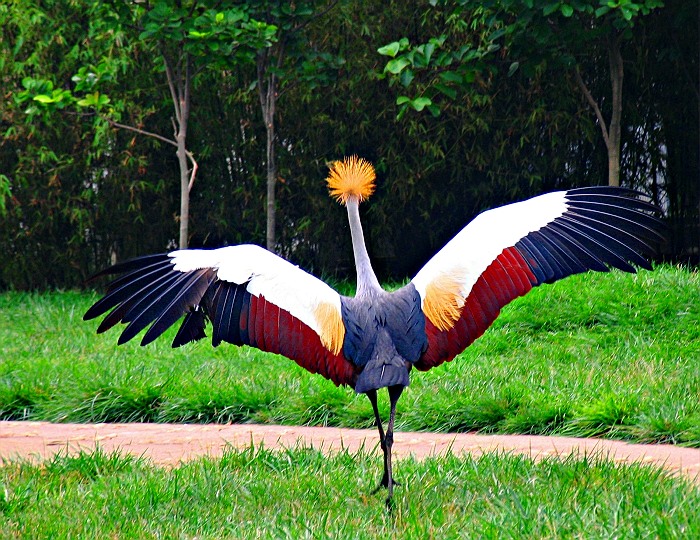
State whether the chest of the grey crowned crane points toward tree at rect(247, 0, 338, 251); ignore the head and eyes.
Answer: yes

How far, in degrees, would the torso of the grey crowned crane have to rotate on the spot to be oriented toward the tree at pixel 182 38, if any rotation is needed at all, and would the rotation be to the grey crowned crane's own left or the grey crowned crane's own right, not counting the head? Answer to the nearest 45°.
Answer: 0° — it already faces it

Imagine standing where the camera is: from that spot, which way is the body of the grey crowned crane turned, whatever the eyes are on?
away from the camera

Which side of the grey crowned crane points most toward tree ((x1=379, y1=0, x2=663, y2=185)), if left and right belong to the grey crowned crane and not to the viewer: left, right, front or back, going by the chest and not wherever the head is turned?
front
